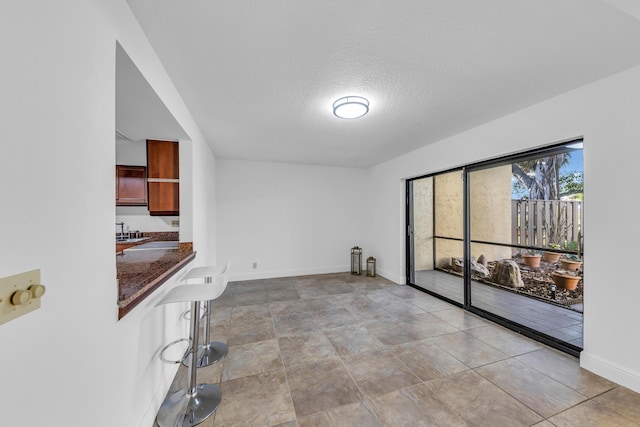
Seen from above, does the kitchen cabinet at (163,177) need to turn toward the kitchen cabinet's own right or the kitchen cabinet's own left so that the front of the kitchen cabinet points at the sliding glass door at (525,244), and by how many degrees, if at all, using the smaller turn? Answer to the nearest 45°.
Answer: approximately 45° to the kitchen cabinet's own left

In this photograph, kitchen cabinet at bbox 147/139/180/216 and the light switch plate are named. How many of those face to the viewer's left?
0

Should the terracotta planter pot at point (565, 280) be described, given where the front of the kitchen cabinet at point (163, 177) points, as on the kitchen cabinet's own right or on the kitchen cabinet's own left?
on the kitchen cabinet's own left

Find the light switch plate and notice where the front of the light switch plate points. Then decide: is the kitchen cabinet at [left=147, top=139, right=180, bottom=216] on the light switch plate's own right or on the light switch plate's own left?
on the light switch plate's own left

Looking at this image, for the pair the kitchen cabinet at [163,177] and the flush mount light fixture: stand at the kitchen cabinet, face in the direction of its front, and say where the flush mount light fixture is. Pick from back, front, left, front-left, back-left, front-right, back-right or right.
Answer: front-left

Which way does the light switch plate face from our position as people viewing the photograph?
facing the viewer and to the right of the viewer

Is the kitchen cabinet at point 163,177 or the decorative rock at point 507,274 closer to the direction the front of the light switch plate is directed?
the decorative rock

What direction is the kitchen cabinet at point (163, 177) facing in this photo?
toward the camera

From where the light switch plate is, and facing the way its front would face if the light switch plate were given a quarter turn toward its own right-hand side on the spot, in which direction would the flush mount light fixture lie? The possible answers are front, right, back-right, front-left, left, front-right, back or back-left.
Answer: back-left

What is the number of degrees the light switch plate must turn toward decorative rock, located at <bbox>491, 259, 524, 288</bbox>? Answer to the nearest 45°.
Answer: approximately 45° to its left
